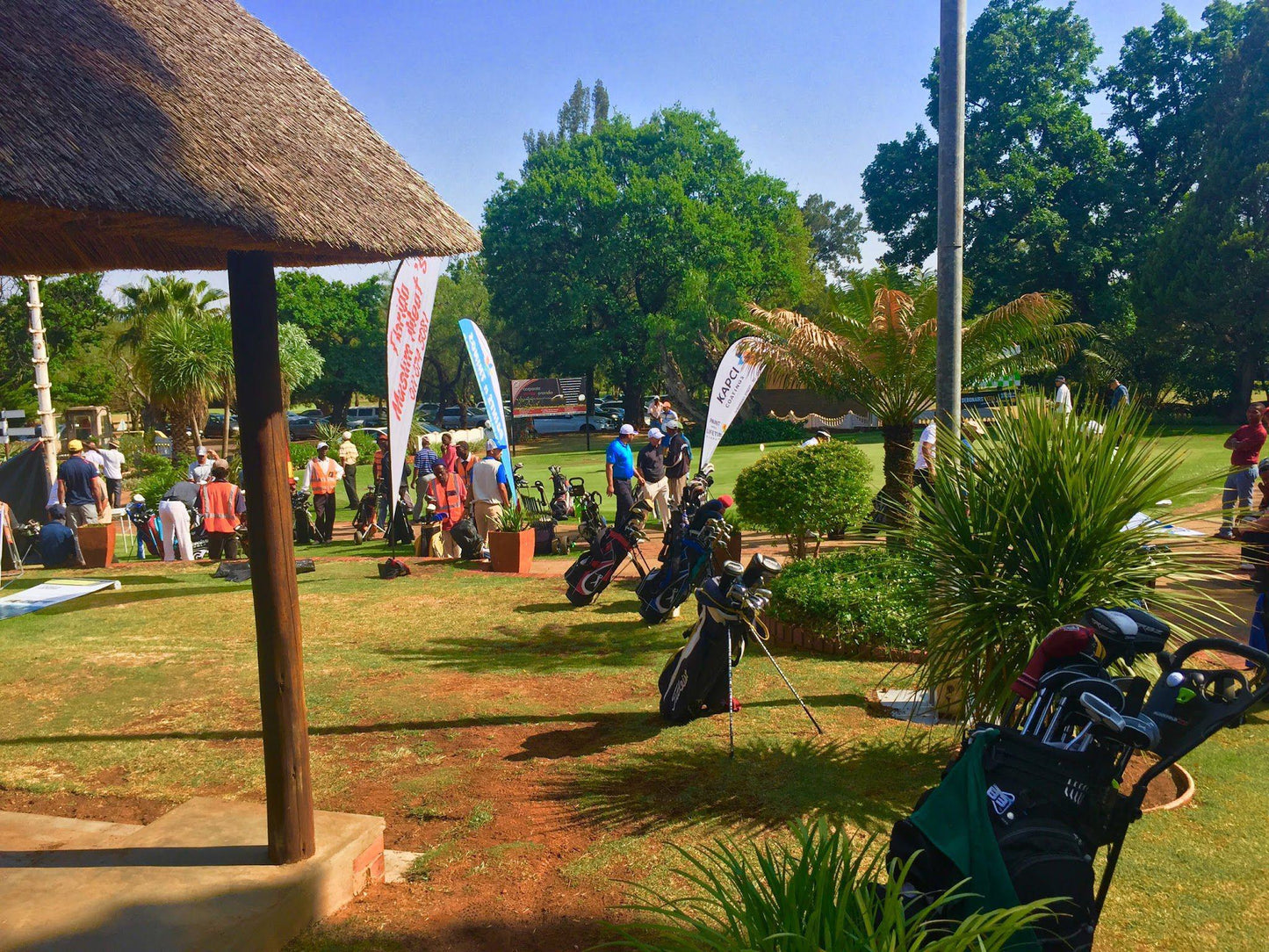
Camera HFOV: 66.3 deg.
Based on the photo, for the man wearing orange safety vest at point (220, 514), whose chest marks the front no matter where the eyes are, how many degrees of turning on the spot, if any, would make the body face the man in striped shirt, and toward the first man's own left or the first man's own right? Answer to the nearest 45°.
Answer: approximately 90° to the first man's own right

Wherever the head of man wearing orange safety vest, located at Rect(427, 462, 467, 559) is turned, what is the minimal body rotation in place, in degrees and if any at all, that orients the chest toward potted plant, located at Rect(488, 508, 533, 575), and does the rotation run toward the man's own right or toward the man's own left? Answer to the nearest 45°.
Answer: approximately 45° to the man's own left

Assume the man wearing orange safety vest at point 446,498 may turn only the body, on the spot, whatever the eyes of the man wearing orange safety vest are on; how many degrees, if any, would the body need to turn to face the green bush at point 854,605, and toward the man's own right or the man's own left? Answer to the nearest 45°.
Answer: approximately 45° to the man's own left

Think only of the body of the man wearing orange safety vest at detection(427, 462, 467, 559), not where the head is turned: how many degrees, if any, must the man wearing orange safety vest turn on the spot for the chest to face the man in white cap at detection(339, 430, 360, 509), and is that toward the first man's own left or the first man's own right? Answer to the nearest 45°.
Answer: approximately 180°

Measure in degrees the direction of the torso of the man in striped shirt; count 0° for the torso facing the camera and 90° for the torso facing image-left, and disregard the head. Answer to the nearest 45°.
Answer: approximately 180°

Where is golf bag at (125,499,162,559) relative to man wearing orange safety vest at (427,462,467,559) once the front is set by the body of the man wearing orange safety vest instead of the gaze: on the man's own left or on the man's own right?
on the man's own right

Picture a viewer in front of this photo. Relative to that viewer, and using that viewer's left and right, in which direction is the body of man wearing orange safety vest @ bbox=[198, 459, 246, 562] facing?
facing away from the viewer

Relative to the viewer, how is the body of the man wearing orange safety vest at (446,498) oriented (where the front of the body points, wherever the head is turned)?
toward the camera

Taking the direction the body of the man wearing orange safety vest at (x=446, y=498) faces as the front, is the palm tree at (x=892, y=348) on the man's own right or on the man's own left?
on the man's own left

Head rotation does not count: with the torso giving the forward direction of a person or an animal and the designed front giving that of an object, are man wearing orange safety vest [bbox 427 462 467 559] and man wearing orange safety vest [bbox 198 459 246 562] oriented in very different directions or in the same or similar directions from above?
very different directions

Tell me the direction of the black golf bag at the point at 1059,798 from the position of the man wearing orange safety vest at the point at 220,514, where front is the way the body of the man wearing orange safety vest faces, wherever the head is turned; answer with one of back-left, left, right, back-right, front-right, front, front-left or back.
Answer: back

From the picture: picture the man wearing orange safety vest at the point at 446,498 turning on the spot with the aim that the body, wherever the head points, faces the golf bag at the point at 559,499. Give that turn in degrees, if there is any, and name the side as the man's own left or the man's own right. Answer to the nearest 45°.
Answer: approximately 135° to the man's own left

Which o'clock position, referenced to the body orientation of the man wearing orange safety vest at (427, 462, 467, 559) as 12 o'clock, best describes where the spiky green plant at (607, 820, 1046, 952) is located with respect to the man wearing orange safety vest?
The spiky green plant is roughly at 12 o'clock from the man wearing orange safety vest.

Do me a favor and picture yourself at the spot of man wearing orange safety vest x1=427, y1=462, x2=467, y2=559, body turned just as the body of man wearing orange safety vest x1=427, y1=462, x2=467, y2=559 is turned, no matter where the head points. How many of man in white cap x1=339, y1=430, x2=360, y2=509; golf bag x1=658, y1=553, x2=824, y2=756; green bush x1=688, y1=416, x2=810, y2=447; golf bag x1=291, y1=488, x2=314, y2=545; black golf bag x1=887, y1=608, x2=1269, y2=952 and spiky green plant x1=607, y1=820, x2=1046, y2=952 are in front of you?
3

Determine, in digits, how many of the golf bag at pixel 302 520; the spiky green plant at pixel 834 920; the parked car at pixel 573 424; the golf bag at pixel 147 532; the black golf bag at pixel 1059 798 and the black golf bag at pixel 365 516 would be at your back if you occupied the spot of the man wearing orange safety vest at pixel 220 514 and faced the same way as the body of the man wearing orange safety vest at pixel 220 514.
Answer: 2
